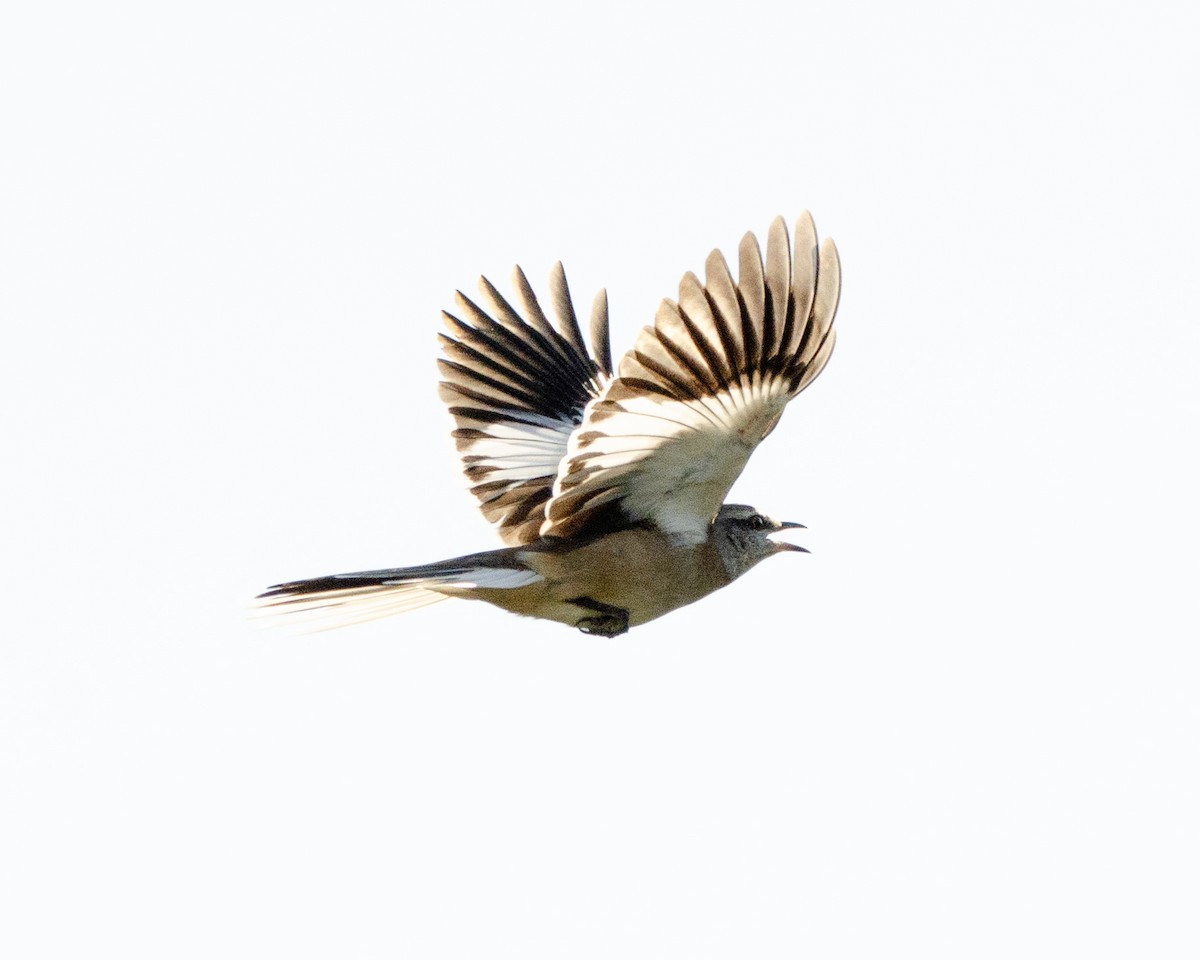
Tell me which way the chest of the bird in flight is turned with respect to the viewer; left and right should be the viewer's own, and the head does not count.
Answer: facing to the right of the viewer
